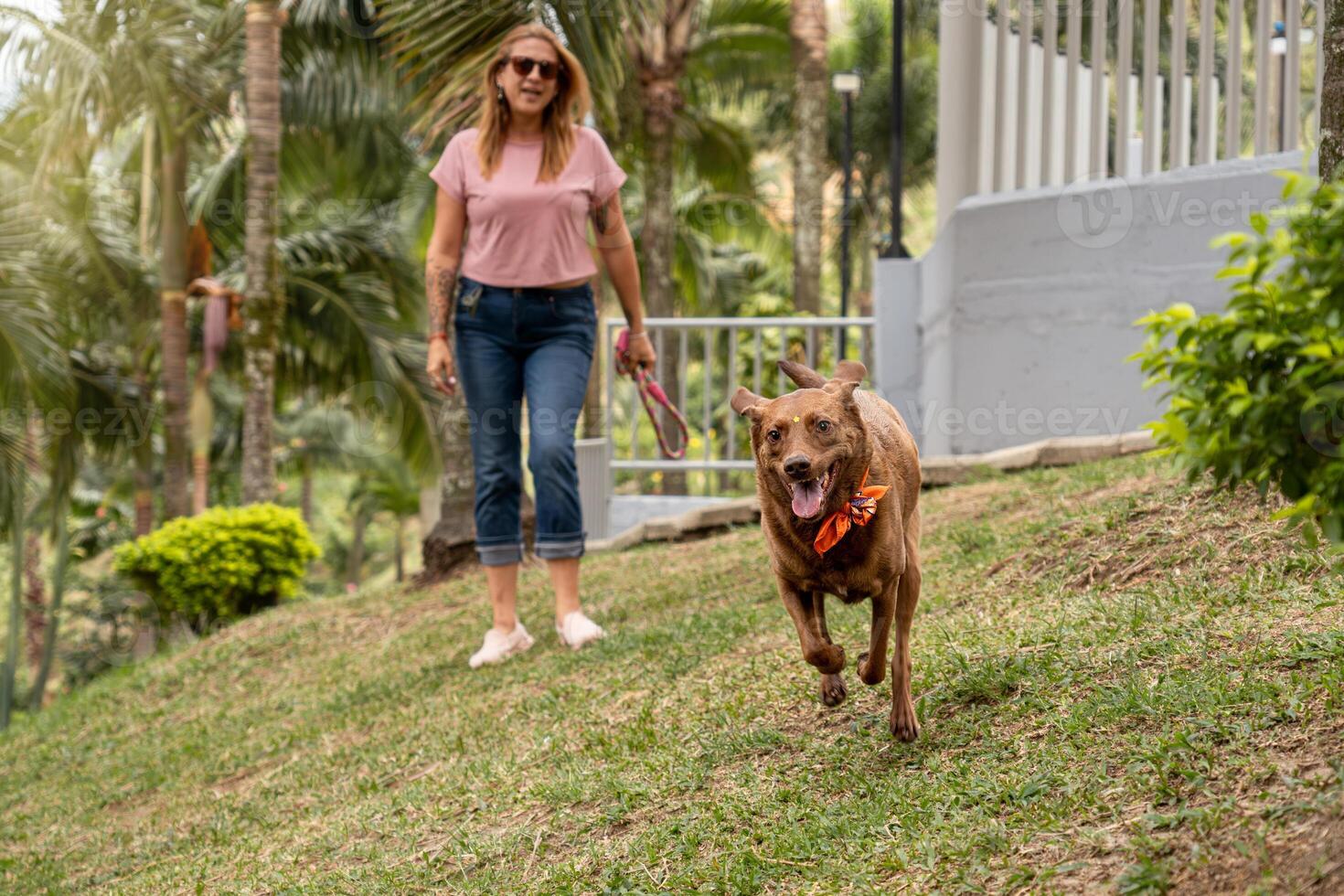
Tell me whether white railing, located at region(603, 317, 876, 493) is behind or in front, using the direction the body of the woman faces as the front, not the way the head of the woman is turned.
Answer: behind

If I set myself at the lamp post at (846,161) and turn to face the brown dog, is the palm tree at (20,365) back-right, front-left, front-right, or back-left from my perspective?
front-right

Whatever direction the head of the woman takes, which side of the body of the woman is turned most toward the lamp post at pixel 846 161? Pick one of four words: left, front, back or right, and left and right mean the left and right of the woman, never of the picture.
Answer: back

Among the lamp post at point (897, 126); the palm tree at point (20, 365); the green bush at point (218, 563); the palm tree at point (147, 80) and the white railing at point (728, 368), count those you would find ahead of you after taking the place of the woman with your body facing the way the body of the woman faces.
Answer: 0

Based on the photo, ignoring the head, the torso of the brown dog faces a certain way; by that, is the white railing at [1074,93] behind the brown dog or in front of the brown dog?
behind

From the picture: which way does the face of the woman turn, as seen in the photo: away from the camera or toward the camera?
toward the camera

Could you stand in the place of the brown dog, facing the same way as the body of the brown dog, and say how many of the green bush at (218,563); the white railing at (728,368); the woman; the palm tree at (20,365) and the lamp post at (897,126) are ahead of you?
0

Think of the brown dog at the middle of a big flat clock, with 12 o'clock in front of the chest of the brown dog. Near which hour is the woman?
The woman is roughly at 5 o'clock from the brown dog.

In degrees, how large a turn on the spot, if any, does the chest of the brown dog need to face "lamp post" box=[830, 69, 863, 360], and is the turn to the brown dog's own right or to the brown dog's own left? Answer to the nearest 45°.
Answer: approximately 180°

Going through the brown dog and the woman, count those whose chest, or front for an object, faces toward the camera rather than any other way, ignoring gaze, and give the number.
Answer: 2

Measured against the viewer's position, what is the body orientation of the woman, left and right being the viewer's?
facing the viewer

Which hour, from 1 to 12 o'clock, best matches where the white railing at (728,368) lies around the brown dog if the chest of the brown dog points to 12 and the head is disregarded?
The white railing is roughly at 6 o'clock from the brown dog.

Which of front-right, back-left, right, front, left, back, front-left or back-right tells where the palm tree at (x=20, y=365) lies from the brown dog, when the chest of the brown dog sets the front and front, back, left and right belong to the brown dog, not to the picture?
back-right

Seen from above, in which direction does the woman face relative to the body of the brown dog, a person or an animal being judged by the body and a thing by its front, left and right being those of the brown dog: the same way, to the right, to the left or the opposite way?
the same way

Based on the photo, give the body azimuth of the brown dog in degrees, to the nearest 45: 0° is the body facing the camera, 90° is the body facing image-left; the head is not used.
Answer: approximately 0°

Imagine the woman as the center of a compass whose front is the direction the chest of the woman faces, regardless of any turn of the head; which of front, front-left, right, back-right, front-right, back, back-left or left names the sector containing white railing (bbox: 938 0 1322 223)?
back-left
